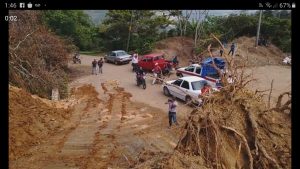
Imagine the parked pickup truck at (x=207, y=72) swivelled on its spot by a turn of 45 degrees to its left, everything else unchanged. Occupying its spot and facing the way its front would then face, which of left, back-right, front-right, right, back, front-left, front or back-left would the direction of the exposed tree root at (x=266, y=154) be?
left

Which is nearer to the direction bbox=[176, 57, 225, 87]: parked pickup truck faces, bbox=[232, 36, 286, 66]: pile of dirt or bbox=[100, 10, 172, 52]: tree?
the tree

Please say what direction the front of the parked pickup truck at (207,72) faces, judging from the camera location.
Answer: facing away from the viewer and to the left of the viewer

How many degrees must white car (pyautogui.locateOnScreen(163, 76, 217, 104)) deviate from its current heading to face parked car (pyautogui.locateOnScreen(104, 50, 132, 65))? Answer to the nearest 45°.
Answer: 0° — it already faces it

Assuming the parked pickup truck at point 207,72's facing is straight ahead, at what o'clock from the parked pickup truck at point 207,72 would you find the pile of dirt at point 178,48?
The pile of dirt is roughly at 1 o'clock from the parked pickup truck.

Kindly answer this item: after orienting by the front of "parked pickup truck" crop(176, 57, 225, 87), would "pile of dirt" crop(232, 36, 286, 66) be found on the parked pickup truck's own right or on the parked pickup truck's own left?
on the parked pickup truck's own right

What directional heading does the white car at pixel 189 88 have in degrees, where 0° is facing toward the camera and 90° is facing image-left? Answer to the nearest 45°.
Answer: approximately 135°
